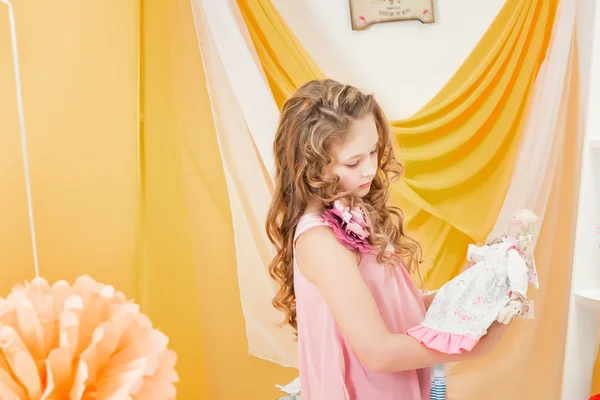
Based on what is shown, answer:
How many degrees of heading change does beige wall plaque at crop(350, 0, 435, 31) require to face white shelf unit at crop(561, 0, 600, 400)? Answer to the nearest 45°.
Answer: approximately 45° to its left

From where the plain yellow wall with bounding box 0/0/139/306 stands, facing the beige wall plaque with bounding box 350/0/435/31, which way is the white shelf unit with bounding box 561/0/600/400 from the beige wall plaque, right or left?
right

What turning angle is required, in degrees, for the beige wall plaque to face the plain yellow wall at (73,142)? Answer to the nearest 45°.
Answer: approximately 45° to its right

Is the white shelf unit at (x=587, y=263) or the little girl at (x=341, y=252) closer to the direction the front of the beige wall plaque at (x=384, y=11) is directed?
the little girl

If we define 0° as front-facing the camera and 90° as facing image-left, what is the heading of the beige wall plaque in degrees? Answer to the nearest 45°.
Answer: approximately 0°

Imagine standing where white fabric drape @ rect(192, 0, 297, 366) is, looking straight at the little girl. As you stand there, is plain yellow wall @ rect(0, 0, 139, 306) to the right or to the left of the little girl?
right

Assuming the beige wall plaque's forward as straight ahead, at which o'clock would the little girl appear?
The little girl is roughly at 12 o'clock from the beige wall plaque.

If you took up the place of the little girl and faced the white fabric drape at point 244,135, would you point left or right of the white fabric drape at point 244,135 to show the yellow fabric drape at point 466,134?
right
